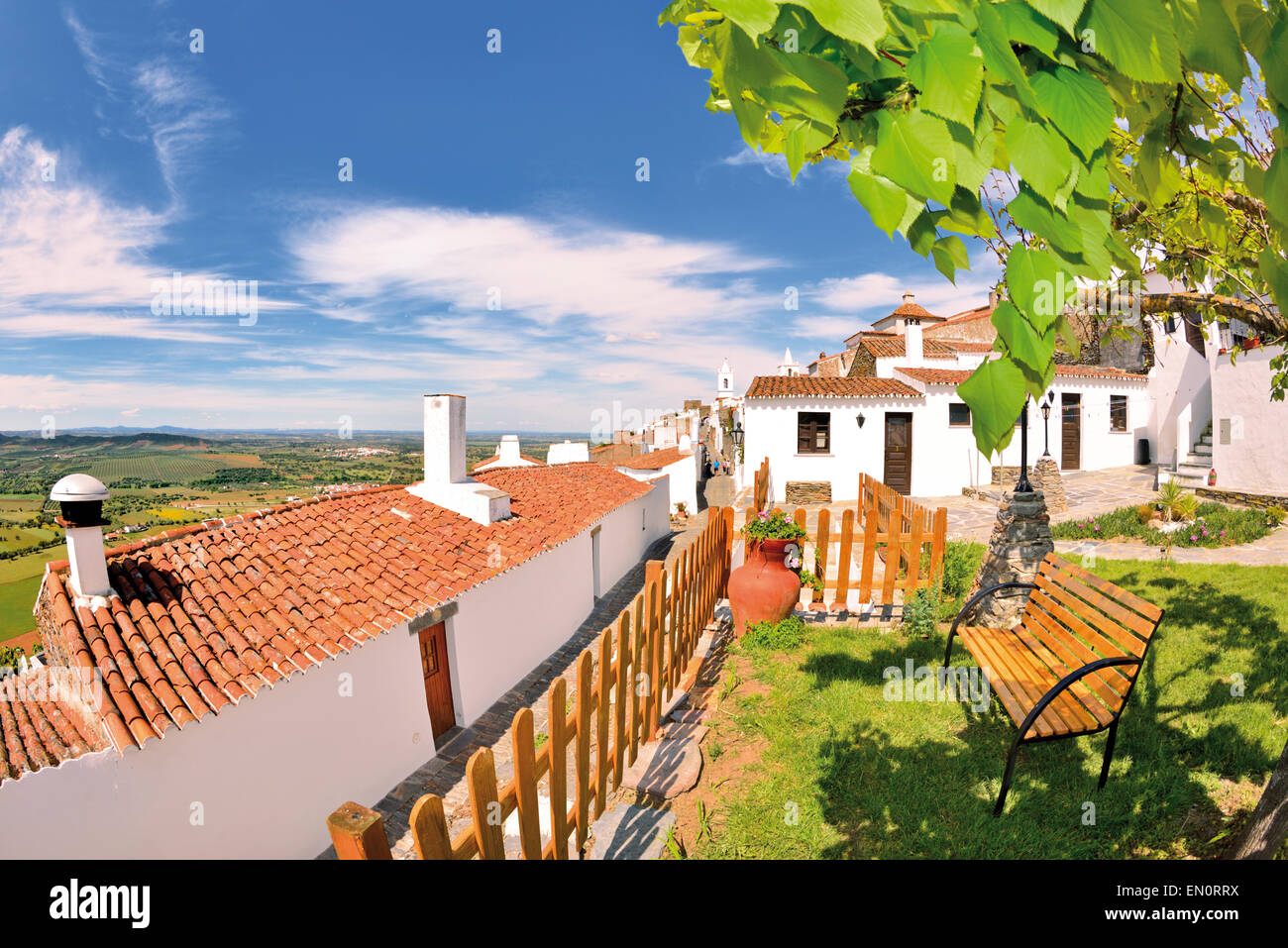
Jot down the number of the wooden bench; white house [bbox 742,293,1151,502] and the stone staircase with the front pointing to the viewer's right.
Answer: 0

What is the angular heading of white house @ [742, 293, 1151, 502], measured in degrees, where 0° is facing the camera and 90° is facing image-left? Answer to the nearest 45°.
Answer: approximately 0°

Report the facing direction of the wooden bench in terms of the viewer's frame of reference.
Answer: facing the viewer and to the left of the viewer

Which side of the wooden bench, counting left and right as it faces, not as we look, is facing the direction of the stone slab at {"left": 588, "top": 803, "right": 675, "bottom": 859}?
front

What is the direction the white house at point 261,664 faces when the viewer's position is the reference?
facing the viewer and to the right of the viewer

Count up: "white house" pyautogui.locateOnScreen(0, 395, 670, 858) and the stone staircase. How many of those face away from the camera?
0

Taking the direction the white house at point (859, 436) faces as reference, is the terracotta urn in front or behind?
in front

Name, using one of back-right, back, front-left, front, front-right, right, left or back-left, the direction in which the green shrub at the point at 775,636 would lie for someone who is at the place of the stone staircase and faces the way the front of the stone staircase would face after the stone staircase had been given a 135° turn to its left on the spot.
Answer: right

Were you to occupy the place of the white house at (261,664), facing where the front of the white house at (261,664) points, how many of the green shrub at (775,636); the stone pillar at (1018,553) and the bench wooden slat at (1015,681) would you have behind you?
0

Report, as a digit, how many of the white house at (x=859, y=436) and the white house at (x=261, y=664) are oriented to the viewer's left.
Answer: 0

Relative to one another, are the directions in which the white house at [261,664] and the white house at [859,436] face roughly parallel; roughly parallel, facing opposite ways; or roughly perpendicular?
roughly perpendicular

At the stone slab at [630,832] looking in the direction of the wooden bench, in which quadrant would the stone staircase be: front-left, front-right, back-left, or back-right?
front-left

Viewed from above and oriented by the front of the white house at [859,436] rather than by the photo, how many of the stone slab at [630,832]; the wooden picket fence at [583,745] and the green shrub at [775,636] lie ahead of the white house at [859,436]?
3
